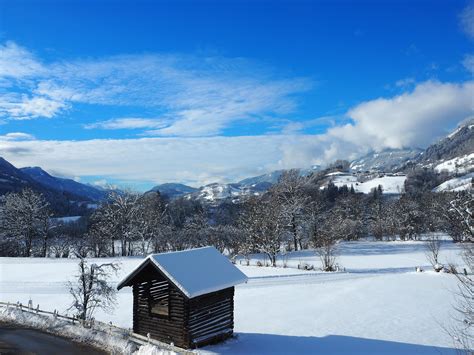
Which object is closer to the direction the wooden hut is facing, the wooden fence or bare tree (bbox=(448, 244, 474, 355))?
the wooden fence

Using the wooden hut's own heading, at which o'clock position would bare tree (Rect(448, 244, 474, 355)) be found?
The bare tree is roughly at 8 o'clock from the wooden hut.

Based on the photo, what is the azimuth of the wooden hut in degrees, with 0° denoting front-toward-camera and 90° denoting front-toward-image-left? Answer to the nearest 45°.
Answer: approximately 45°
